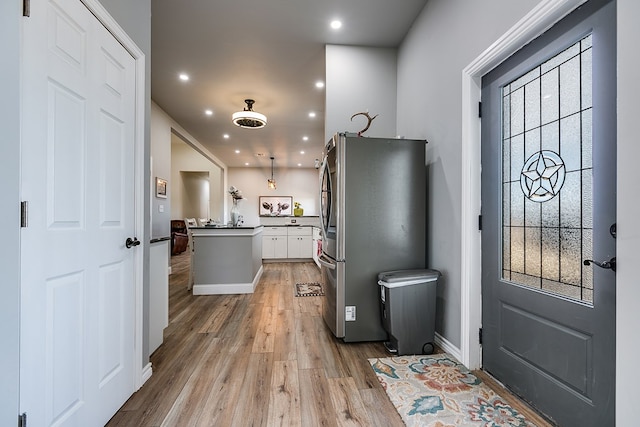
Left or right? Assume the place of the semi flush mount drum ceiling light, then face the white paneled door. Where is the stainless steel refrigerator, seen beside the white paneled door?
left

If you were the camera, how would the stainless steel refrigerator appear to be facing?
facing to the left of the viewer

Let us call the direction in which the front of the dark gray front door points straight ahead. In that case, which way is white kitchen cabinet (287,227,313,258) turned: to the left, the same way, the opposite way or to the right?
to the left

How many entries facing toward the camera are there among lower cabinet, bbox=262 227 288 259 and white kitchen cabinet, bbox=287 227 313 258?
2

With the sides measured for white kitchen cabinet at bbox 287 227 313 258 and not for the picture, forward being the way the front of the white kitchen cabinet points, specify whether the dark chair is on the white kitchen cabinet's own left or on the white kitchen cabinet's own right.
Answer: on the white kitchen cabinet's own right

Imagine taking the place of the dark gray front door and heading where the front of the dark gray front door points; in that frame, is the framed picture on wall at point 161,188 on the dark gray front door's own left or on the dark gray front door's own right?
on the dark gray front door's own right

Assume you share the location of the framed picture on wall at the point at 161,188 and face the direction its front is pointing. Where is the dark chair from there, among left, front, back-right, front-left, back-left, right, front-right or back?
back-left

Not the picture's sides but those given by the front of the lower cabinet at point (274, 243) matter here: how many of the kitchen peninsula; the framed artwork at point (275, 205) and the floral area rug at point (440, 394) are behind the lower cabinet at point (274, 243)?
1

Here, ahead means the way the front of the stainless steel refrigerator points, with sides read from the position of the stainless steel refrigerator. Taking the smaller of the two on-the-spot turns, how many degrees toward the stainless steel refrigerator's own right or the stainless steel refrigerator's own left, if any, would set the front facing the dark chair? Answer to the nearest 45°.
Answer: approximately 45° to the stainless steel refrigerator's own right
